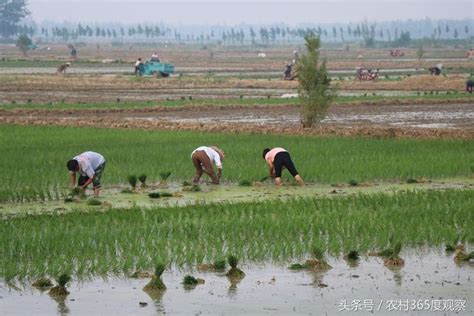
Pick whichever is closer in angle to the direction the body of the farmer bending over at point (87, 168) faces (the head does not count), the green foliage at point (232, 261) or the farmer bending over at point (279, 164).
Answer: the green foliage

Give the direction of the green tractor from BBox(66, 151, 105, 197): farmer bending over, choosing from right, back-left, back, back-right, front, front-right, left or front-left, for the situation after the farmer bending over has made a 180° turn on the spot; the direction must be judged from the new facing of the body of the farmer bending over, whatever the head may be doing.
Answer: front-left

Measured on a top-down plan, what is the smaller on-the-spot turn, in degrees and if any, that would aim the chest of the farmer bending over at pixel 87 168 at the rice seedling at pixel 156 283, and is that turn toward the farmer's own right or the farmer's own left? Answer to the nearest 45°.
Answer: approximately 45° to the farmer's own left

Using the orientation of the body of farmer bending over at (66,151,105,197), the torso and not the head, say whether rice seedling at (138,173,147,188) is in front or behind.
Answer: behind

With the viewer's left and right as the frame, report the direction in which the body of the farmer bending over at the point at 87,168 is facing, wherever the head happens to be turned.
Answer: facing the viewer and to the left of the viewer

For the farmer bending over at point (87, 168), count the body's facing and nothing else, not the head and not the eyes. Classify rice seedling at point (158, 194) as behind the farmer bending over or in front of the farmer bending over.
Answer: behind

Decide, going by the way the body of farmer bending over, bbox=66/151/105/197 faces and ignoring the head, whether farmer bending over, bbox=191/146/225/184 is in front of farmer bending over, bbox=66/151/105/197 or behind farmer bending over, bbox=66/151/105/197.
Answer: behind

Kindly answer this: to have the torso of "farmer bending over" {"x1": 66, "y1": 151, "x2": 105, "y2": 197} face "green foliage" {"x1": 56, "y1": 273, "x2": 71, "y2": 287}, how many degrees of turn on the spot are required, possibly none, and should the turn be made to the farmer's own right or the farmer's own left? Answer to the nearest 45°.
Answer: approximately 45° to the farmer's own left

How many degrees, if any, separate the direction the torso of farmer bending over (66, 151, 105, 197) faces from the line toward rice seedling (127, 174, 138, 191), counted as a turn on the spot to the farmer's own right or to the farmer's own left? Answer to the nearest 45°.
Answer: approximately 180°

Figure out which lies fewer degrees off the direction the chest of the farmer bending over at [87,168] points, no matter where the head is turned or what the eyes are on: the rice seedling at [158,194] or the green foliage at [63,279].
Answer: the green foliage

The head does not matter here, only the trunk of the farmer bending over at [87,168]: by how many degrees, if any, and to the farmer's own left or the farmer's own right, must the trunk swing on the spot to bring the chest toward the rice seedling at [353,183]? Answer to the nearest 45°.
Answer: approximately 135° to the farmer's own left

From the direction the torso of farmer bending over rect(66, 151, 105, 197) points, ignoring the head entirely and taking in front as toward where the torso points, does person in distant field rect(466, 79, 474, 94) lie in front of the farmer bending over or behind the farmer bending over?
behind
